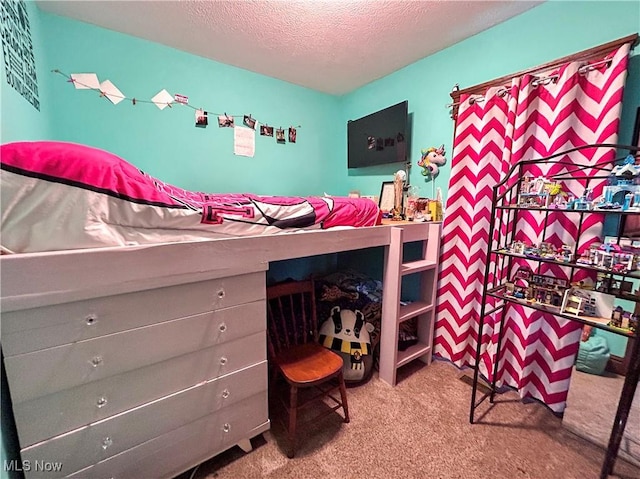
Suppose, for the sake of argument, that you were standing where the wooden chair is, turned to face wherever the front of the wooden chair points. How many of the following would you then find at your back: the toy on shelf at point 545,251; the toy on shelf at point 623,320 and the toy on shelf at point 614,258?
0

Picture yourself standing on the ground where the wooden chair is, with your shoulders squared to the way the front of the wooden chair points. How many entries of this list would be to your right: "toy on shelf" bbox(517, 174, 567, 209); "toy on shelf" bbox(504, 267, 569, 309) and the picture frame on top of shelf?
0

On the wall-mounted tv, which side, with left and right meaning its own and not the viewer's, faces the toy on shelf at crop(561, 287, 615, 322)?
left

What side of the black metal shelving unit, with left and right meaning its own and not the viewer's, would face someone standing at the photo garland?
right

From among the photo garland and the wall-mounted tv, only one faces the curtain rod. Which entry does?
the photo garland

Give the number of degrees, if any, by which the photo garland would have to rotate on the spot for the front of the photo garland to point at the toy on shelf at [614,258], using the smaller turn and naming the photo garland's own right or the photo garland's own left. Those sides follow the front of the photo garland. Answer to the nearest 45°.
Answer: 0° — it already faces it

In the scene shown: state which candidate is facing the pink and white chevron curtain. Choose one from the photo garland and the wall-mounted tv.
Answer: the photo garland

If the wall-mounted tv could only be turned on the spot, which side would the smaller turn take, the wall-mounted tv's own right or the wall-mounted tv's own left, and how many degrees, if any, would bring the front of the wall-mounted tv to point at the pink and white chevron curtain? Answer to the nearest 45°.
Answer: approximately 90° to the wall-mounted tv's own left

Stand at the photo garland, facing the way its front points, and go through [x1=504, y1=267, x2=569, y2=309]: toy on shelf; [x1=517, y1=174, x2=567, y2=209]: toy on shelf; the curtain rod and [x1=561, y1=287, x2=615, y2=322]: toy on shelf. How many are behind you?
0

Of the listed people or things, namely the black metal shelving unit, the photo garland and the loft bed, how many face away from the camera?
0

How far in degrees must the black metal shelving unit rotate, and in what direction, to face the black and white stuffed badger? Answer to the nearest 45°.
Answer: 0° — it already faces it

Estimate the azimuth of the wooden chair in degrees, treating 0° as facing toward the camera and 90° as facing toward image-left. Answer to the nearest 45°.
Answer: approximately 315°
